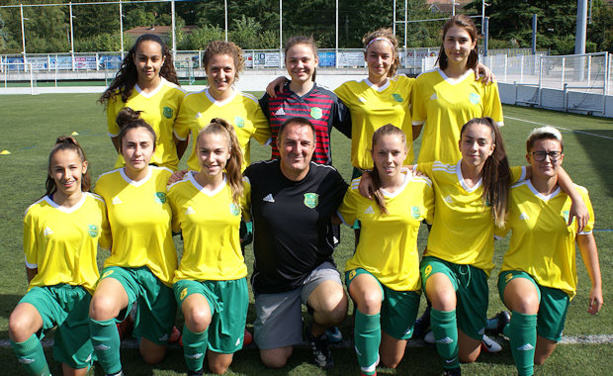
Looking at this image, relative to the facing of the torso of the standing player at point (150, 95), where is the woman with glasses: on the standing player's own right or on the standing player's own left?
on the standing player's own left

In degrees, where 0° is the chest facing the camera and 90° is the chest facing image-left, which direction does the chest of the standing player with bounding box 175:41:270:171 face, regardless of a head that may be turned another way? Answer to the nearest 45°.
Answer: approximately 0°

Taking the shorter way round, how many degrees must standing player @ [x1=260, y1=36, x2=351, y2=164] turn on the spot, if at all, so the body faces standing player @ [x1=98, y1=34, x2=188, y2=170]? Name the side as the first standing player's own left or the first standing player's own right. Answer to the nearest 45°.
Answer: approximately 90° to the first standing player's own right

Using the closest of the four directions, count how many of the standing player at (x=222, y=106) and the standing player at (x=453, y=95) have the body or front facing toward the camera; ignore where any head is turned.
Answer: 2

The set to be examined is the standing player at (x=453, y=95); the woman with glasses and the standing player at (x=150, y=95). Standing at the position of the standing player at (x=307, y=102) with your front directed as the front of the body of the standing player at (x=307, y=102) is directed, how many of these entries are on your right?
1

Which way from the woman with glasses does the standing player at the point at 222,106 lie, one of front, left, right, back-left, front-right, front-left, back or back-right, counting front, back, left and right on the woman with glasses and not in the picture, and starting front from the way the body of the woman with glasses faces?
right
